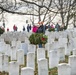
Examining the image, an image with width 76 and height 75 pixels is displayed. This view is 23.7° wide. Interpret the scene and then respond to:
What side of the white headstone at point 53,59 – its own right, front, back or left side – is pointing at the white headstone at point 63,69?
front

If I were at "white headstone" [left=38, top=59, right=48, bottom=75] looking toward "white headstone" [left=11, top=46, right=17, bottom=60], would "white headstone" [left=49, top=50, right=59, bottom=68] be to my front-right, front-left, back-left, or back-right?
front-right

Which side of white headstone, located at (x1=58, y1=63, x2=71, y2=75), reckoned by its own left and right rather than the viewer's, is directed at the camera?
front

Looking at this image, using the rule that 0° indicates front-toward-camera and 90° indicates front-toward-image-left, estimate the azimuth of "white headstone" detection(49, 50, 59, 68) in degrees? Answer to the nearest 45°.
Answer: approximately 0°

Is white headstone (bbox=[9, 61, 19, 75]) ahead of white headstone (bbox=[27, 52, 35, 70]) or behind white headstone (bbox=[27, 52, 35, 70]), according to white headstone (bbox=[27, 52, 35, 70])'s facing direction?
ahead

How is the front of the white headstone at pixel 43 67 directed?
toward the camera

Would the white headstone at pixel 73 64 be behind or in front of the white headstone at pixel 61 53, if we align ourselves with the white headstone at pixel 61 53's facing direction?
in front

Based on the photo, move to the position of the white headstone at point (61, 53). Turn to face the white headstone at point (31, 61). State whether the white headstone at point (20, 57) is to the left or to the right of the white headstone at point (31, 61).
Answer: right

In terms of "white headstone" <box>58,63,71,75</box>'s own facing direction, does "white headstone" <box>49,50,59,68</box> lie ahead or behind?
behind

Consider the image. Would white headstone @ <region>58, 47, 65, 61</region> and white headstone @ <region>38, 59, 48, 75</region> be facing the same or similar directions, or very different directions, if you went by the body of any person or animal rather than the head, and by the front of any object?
same or similar directions

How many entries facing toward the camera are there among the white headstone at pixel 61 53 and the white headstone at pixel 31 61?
2
